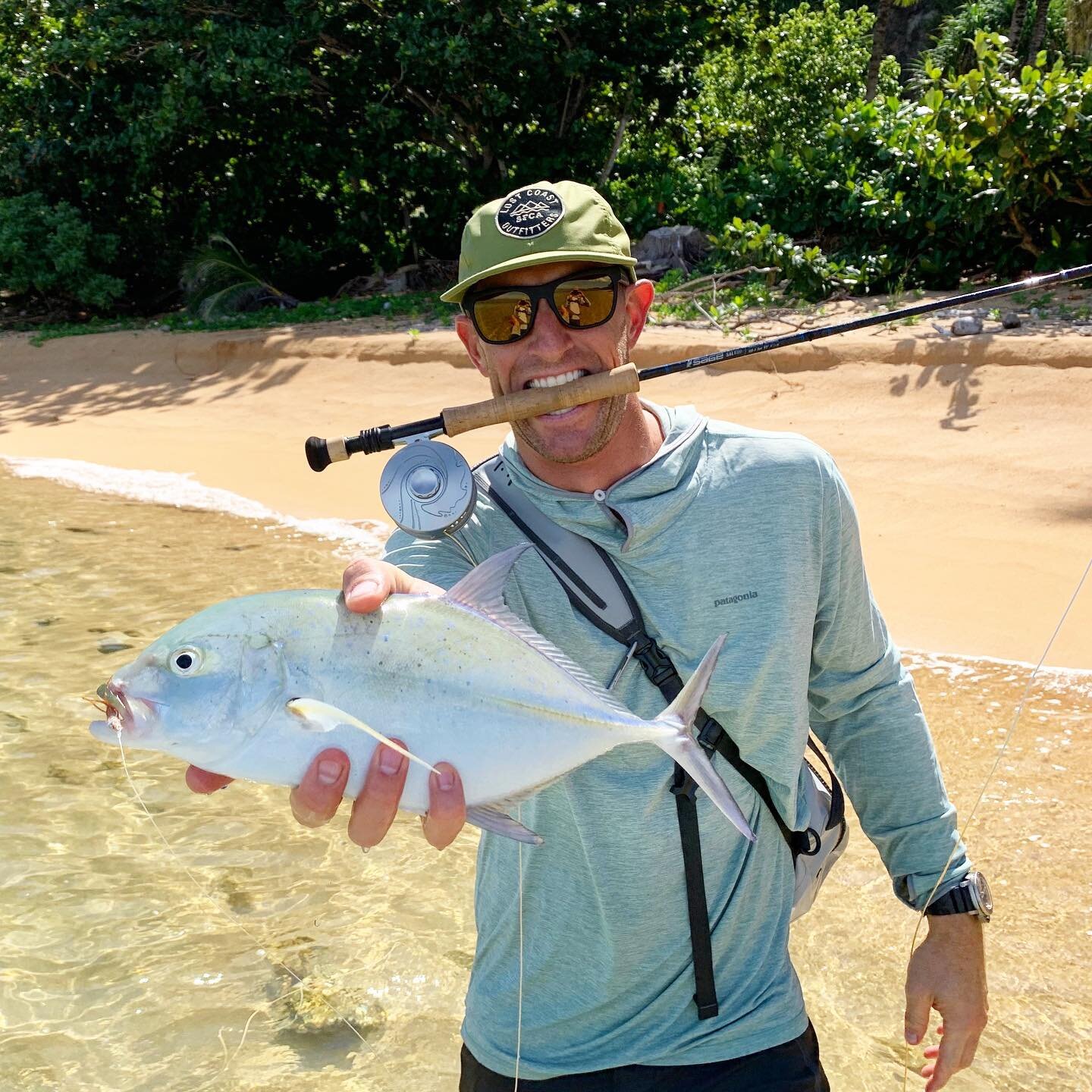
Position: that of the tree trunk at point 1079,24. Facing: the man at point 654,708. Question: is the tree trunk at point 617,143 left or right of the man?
right

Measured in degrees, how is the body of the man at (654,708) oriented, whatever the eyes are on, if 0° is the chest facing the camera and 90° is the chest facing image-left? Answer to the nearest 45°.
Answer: approximately 0°

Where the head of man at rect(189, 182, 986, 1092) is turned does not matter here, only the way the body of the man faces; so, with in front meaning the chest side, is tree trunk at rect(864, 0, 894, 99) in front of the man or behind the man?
behind

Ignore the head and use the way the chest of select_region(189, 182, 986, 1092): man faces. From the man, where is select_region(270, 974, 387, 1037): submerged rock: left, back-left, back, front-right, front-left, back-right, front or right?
back-right

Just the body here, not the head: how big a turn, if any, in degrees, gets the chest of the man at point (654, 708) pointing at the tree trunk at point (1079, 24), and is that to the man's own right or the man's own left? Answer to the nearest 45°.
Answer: approximately 135° to the man's own left

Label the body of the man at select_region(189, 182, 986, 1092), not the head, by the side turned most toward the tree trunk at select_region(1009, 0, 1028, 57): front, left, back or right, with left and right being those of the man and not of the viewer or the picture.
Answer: back

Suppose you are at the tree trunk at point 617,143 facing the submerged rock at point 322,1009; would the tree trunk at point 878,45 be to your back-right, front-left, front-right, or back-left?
back-left

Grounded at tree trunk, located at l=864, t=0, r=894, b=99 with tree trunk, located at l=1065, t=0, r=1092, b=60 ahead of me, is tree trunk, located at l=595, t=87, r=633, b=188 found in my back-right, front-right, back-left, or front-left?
back-right

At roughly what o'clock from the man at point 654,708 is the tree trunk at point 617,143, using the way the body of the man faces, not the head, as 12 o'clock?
The tree trunk is roughly at 6 o'clock from the man.
